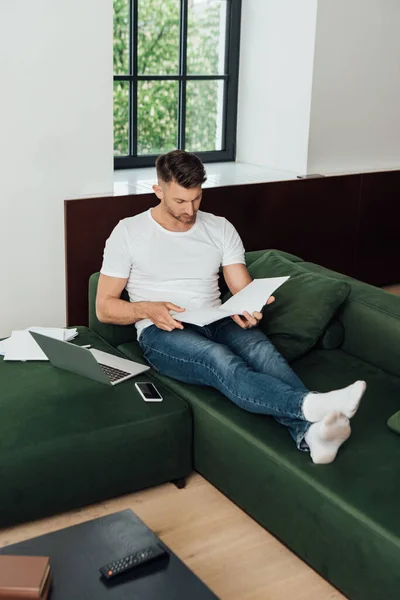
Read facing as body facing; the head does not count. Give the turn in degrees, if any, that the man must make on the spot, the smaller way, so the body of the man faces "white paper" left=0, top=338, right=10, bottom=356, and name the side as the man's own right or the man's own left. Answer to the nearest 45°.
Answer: approximately 135° to the man's own right

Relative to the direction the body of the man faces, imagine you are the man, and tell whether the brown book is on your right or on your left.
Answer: on your right

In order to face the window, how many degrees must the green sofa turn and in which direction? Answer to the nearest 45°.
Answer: approximately 135° to its right

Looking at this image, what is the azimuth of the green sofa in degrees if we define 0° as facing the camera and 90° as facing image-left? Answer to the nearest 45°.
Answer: approximately 45°

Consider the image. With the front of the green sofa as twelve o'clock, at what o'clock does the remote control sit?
The remote control is roughly at 12 o'clock from the green sofa.

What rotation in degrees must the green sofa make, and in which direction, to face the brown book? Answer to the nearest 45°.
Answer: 0° — it already faces it

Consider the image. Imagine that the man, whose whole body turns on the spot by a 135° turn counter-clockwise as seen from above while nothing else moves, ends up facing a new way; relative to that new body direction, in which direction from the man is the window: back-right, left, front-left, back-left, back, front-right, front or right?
front

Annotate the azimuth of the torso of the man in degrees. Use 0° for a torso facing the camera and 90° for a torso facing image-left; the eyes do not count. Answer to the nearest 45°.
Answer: approximately 315°
